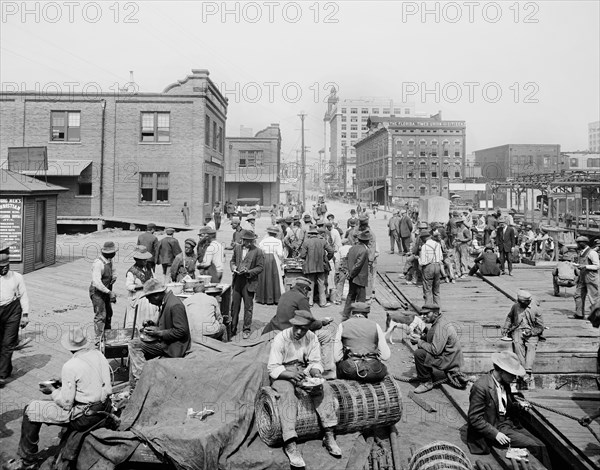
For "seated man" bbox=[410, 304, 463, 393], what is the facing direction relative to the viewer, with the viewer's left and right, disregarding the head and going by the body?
facing to the left of the viewer

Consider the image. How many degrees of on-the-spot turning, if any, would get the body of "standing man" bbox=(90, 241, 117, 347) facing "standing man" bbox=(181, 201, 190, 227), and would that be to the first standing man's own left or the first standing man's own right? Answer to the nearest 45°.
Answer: approximately 135° to the first standing man's own left

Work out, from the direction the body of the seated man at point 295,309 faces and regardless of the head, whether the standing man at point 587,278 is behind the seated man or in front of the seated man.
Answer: in front

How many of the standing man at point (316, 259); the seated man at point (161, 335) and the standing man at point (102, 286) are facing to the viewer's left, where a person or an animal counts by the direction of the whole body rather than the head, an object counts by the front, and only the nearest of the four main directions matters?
1

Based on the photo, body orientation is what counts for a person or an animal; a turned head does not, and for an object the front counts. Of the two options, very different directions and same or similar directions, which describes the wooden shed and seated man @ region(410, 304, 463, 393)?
very different directions
